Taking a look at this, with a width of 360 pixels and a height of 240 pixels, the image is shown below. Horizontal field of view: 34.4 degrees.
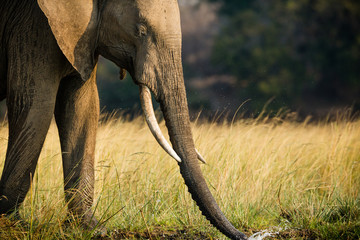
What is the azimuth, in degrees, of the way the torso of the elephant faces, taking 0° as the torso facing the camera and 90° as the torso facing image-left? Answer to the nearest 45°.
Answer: approximately 270°
